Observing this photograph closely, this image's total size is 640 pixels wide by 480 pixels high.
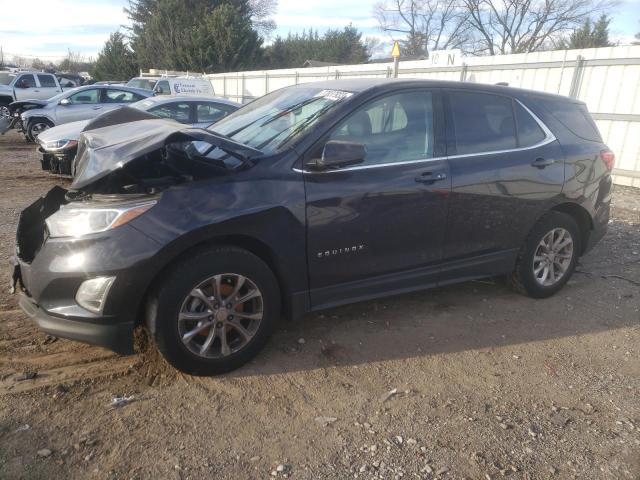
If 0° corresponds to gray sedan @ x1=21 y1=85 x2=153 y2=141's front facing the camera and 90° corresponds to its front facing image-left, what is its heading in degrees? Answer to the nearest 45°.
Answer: approximately 45°

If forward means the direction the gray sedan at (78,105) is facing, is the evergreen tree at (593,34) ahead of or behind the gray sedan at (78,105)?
behind

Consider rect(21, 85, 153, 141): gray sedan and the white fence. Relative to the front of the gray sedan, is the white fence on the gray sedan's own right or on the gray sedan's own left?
on the gray sedan's own left

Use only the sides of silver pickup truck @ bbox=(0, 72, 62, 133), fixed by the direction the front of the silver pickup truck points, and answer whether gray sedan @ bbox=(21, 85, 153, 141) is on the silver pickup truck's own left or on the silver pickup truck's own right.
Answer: on the silver pickup truck's own left

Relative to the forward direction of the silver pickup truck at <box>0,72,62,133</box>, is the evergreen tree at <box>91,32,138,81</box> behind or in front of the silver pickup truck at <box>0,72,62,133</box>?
behind

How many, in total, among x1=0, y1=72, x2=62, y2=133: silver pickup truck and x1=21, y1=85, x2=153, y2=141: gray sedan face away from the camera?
0

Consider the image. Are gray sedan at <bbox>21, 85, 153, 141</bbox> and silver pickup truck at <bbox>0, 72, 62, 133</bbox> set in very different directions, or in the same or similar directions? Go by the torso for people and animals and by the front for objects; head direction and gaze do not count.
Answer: same or similar directions

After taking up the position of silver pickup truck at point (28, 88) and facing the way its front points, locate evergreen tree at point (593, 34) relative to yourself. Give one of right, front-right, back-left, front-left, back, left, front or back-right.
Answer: back-left

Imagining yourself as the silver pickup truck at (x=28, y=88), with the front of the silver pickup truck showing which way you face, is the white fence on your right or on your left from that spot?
on your left

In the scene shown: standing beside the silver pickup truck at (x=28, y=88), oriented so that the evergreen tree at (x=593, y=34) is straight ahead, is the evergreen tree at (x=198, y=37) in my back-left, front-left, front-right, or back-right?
front-left

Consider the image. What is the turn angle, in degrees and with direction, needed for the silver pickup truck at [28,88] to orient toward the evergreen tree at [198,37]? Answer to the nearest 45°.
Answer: approximately 180°
